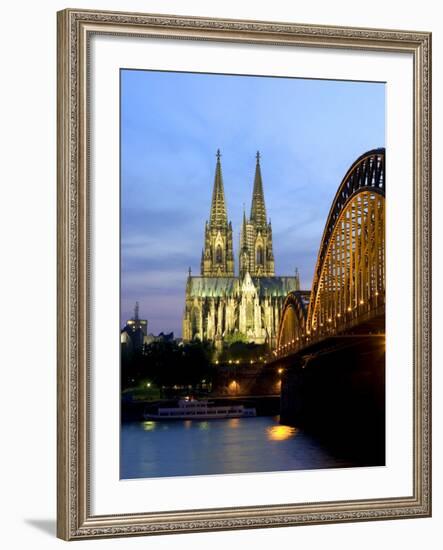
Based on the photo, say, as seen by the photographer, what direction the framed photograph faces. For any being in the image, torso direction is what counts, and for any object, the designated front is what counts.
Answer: facing the viewer and to the right of the viewer
